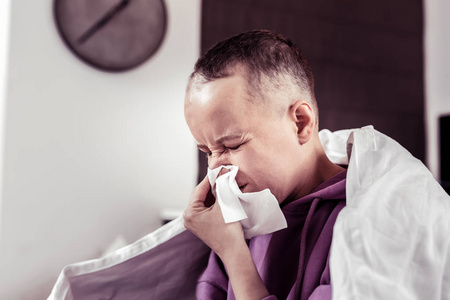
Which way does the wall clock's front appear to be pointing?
toward the camera

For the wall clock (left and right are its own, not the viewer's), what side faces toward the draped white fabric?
front
